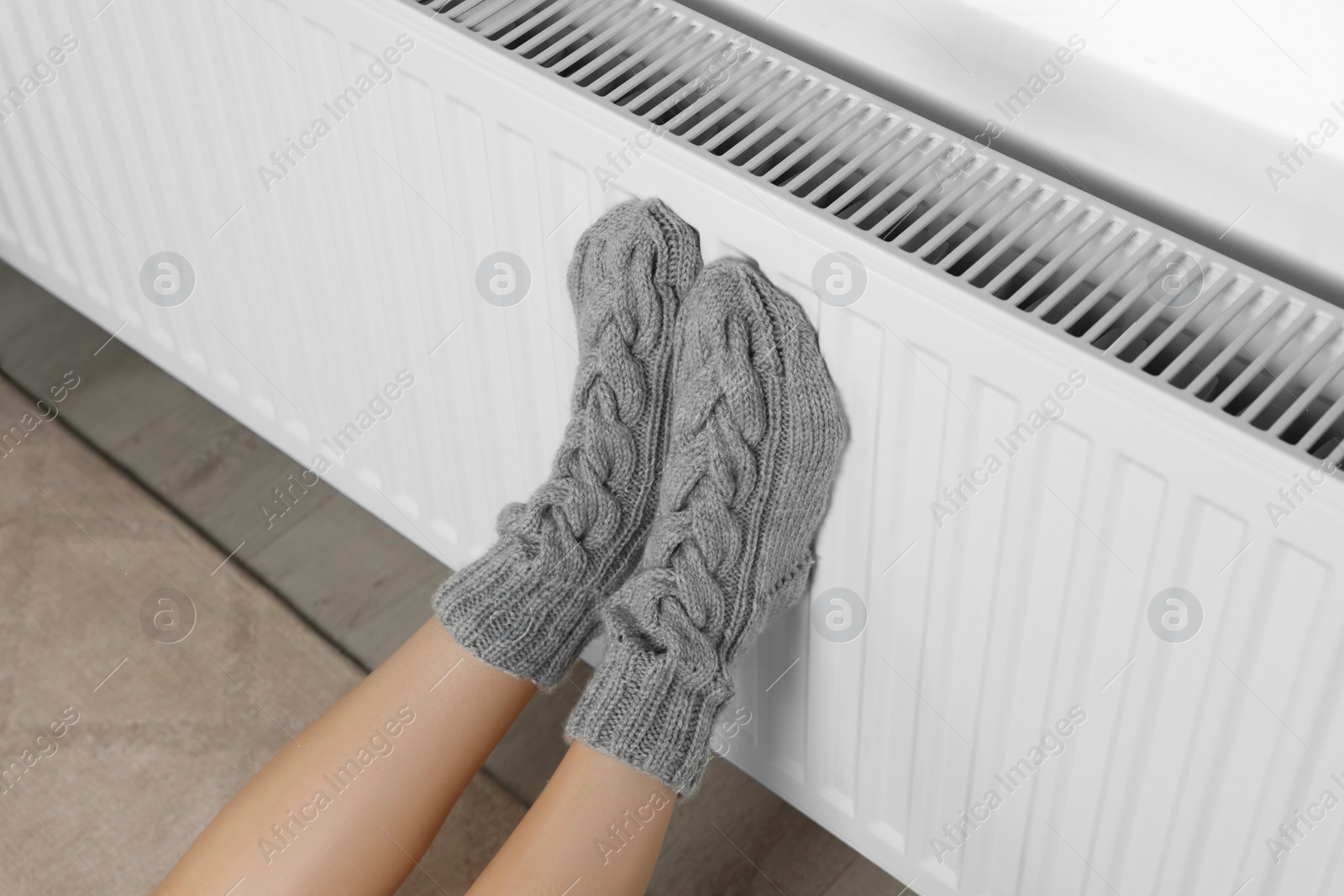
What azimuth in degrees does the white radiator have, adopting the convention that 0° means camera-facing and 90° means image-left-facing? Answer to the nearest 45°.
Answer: approximately 45°
